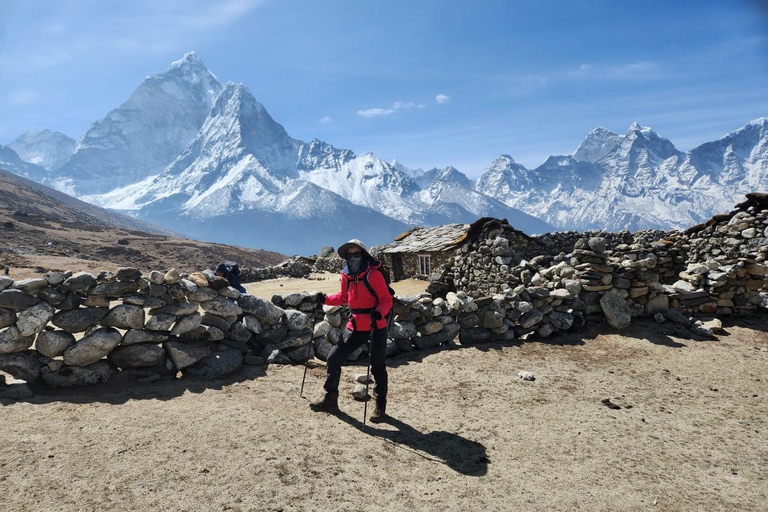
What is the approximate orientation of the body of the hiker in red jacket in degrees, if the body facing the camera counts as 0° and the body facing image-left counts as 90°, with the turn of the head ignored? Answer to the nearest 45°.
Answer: approximately 45°

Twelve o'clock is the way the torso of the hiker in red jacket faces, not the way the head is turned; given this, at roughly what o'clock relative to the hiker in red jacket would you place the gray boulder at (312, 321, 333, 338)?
The gray boulder is roughly at 4 o'clock from the hiker in red jacket.

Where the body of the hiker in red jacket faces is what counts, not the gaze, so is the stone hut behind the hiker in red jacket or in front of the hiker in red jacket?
behind

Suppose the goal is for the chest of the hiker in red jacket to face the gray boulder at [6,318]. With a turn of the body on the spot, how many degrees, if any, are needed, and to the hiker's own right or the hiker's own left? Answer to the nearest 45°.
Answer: approximately 45° to the hiker's own right

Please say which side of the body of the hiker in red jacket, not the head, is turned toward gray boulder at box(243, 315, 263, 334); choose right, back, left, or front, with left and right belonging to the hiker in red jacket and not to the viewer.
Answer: right
